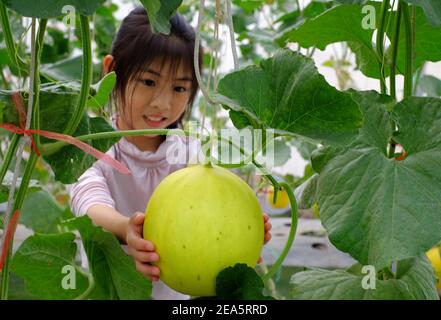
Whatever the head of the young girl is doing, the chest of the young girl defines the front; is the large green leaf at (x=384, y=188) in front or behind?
in front

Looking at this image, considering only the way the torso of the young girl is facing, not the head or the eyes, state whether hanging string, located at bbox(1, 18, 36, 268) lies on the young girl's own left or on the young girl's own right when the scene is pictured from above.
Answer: on the young girl's own right
